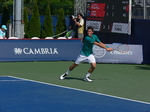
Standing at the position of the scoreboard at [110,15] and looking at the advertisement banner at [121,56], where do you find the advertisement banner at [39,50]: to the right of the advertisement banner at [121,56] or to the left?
right

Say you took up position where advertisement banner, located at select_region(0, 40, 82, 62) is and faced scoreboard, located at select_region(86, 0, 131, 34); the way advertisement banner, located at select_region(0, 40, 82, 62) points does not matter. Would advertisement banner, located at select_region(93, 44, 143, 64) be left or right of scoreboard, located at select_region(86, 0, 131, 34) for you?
right

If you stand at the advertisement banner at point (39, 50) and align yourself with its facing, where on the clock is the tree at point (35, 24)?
The tree is roughly at 6 o'clock from the advertisement banner.

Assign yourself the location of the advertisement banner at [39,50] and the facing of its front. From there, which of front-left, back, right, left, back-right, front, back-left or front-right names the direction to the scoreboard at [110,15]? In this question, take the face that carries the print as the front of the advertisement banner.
back-left

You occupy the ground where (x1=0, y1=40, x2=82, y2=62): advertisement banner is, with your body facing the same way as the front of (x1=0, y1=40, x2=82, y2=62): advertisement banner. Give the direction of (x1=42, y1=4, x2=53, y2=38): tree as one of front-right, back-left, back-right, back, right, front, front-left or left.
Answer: back

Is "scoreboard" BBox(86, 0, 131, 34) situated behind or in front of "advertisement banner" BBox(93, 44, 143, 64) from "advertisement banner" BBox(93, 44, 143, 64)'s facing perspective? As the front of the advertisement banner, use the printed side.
behind

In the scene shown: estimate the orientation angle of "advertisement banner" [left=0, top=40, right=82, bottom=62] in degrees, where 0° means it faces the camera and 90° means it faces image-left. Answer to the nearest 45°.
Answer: approximately 0°

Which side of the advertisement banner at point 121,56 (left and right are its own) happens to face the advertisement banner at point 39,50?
right

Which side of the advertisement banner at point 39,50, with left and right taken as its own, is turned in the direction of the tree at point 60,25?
back

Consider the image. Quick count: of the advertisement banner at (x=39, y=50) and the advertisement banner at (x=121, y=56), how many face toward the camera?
2
